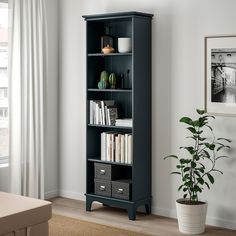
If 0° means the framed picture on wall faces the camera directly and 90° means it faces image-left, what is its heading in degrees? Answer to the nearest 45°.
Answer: approximately 45°

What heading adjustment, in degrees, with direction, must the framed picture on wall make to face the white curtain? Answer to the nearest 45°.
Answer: approximately 45° to its right

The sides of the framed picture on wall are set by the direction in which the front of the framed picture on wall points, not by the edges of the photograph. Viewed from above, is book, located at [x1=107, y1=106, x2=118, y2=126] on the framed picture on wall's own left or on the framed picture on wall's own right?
on the framed picture on wall's own right

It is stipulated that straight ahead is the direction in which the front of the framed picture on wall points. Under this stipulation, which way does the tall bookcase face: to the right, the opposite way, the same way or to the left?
the same way

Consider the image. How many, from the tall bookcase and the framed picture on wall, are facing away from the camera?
0

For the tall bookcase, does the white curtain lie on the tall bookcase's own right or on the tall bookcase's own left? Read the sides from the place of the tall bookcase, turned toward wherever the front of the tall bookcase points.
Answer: on the tall bookcase's own right

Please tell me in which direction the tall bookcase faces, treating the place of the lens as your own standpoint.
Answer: facing the viewer and to the left of the viewer

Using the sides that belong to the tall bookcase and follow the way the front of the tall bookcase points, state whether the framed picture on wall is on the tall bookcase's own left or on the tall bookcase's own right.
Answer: on the tall bookcase's own left

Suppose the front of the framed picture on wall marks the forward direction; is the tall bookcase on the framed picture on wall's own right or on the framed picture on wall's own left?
on the framed picture on wall's own right
